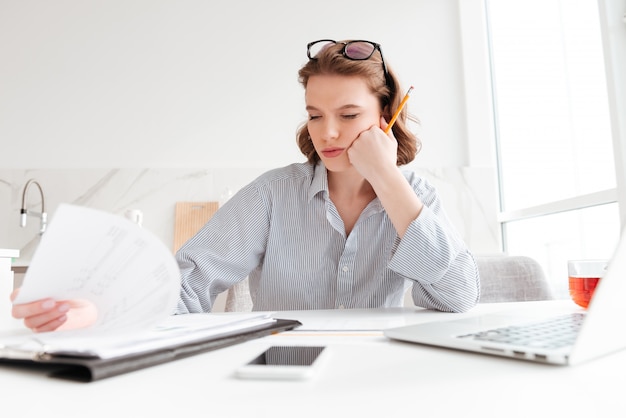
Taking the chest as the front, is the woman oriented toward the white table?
yes

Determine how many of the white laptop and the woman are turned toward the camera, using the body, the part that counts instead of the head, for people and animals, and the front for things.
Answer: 1

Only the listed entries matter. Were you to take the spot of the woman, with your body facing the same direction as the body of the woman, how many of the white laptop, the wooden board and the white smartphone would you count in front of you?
2

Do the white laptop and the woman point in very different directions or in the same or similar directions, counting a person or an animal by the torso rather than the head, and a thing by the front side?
very different directions

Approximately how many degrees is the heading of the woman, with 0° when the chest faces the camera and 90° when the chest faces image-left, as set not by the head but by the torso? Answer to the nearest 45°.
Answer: approximately 0°

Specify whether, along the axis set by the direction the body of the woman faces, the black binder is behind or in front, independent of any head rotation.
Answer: in front

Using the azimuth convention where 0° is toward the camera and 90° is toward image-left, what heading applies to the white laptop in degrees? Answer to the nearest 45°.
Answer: approximately 135°
